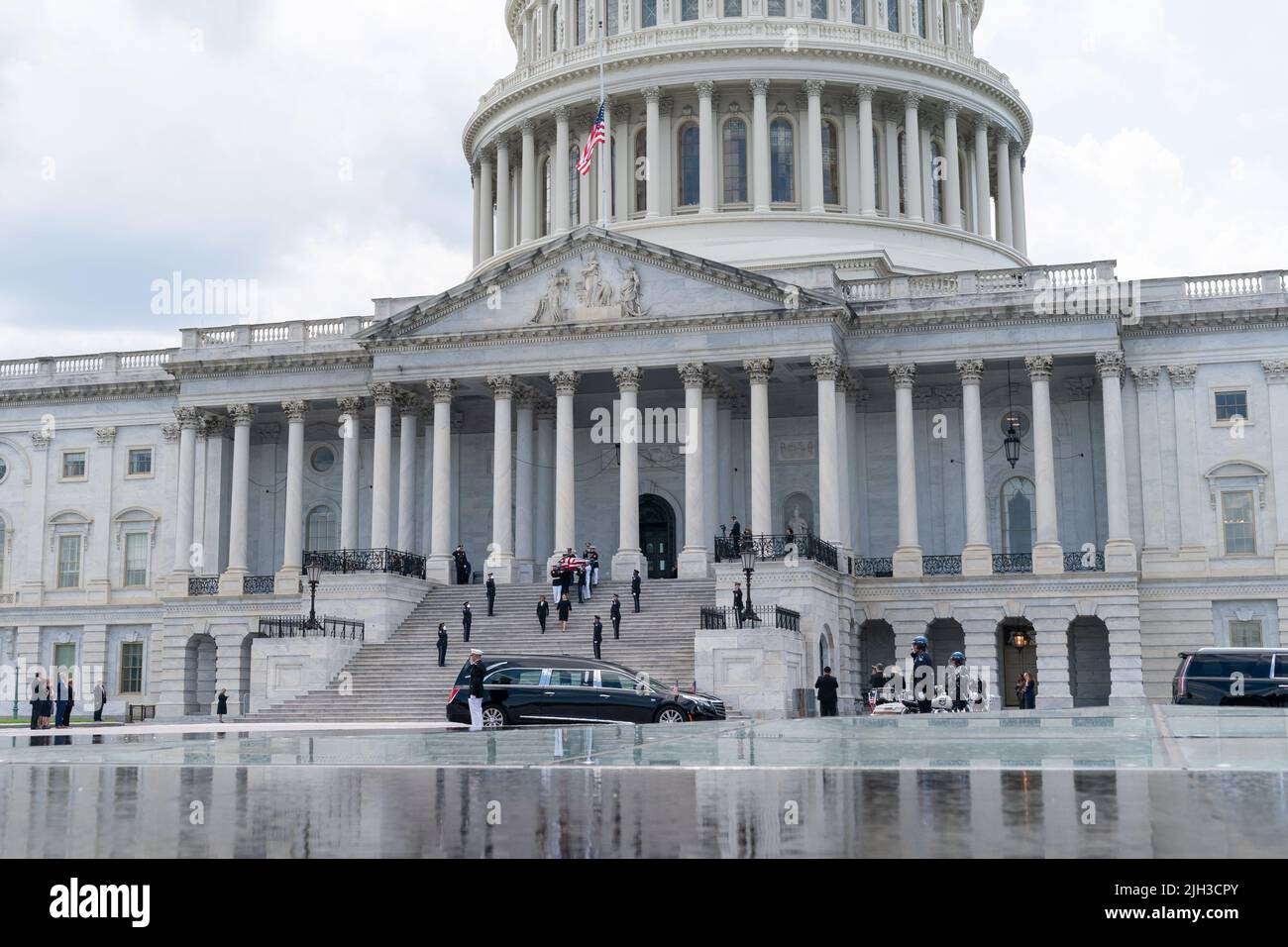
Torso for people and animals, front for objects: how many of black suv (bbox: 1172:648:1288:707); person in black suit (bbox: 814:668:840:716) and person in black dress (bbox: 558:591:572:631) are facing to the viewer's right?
1

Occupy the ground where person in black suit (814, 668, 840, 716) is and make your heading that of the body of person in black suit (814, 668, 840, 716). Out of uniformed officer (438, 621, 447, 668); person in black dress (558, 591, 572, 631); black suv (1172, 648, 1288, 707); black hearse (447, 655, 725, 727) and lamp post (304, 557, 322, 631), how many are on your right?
1

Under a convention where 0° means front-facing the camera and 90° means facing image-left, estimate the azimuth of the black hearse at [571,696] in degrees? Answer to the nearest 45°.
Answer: approximately 270°

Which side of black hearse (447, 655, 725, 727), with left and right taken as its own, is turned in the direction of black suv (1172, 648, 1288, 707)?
front

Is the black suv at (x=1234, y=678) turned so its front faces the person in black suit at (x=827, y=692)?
no

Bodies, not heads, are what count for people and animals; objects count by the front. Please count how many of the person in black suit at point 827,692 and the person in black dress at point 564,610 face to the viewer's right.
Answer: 0

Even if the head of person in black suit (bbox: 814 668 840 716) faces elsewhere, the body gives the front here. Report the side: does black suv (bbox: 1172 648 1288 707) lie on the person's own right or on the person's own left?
on the person's own right

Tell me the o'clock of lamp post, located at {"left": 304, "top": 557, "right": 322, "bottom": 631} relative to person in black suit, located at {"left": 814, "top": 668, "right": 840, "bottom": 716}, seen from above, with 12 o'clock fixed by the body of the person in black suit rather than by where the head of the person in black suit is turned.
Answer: The lamp post is roughly at 10 o'clock from the person in black suit.

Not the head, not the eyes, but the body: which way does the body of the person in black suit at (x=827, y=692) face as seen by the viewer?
away from the camera

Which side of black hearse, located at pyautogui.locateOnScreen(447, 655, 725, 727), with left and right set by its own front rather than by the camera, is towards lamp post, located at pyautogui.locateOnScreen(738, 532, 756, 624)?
left

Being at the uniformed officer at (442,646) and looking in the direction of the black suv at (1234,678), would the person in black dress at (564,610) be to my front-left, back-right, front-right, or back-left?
front-left

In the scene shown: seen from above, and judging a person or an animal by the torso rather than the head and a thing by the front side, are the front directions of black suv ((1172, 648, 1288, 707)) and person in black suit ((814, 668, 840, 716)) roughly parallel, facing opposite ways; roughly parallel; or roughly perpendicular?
roughly perpendicular

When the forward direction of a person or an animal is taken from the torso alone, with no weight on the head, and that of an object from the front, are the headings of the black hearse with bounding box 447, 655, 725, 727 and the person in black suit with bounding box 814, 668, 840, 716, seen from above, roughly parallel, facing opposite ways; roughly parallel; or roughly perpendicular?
roughly perpendicular

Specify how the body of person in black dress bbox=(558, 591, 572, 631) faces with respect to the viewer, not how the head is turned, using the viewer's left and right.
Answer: facing the viewer

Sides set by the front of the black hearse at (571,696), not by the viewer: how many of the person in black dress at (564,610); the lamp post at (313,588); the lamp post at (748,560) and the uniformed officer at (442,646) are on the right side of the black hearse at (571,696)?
0

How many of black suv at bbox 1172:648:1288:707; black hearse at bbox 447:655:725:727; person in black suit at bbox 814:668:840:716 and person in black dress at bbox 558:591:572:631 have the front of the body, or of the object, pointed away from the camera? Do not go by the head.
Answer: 1

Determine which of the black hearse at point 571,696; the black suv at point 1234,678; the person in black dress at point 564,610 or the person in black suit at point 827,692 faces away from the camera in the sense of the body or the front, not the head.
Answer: the person in black suit at point 827,692

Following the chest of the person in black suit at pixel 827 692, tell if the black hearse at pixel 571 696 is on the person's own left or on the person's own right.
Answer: on the person's own left

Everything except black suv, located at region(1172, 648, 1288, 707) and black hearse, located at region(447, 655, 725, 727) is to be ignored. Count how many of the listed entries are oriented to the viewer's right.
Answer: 2

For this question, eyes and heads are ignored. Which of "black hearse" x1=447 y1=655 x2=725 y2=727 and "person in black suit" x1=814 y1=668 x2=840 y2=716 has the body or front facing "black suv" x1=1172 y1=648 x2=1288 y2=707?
"black hearse" x1=447 y1=655 x2=725 y2=727

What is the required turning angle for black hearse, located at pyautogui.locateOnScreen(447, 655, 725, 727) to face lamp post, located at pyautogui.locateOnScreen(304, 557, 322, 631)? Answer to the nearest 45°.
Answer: approximately 135° to its left
